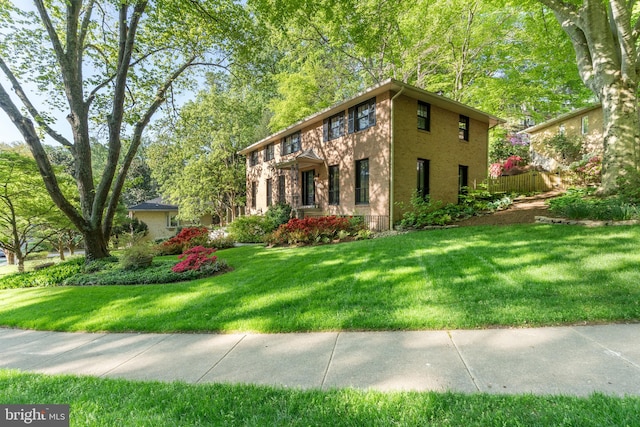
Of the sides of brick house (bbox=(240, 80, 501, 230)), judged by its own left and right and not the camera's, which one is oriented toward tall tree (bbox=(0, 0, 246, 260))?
front

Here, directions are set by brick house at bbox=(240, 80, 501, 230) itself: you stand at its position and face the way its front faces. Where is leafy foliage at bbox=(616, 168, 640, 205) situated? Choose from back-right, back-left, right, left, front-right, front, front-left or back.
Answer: left

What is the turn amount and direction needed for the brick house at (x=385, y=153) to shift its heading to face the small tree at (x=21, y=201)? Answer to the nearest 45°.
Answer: approximately 45° to its right

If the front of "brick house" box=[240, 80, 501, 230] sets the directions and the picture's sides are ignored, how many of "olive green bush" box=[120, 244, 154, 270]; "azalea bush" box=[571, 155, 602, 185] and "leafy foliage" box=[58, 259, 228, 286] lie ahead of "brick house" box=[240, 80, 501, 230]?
2

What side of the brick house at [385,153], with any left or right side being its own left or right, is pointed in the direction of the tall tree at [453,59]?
back

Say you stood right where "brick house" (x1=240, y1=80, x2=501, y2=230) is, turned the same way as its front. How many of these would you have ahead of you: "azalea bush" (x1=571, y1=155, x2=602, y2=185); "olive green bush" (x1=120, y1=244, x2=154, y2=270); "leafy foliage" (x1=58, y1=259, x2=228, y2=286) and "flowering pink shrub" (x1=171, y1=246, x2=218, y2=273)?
3

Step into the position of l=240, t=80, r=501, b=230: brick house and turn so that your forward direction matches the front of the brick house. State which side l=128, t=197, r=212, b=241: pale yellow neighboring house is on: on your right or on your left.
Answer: on your right

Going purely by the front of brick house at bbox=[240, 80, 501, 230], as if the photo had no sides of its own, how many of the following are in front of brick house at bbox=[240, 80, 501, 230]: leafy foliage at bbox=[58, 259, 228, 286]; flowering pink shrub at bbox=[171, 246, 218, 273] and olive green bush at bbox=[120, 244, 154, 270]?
3

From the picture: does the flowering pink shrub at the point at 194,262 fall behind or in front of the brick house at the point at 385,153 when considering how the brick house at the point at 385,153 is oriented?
in front

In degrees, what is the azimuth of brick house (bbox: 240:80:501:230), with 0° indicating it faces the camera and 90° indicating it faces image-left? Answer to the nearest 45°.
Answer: approximately 45°

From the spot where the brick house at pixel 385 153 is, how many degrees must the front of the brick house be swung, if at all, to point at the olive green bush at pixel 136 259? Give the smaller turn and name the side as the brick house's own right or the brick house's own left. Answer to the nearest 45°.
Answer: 0° — it already faces it

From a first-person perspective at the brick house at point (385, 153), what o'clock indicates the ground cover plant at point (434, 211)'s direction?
The ground cover plant is roughly at 9 o'clock from the brick house.

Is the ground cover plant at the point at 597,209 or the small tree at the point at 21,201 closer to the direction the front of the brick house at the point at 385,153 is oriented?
the small tree

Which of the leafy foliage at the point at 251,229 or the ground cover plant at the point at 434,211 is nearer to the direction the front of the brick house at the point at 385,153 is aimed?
the leafy foliage

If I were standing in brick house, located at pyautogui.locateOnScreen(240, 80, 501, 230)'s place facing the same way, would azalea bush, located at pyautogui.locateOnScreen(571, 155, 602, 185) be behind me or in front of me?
behind

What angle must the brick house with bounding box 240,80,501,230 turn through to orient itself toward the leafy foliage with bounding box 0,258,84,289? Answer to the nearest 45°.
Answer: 0° — it already faces it

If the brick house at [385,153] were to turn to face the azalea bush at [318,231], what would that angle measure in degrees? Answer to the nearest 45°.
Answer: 0° — it already faces it

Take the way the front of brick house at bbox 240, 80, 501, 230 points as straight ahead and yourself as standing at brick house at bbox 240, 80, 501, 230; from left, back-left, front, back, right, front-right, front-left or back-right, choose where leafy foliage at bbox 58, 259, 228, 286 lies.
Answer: front
